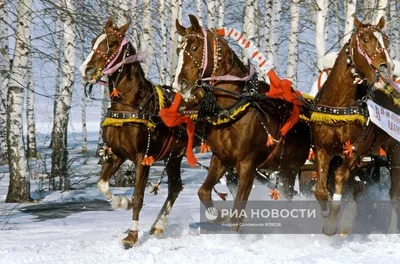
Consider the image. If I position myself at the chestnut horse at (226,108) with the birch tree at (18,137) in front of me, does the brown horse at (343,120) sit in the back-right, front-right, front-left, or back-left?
back-right

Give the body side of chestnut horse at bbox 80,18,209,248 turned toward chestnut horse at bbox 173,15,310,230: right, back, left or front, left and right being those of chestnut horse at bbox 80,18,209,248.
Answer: left

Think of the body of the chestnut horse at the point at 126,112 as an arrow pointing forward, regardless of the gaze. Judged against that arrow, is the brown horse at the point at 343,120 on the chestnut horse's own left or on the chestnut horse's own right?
on the chestnut horse's own left

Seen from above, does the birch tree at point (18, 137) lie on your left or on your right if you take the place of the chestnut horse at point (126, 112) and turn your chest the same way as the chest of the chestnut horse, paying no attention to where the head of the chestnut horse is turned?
on your right

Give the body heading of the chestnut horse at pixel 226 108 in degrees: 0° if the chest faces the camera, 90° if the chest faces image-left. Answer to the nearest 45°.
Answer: approximately 45°

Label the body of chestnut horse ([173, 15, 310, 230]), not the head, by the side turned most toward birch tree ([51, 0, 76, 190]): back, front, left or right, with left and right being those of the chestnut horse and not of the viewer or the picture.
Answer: right

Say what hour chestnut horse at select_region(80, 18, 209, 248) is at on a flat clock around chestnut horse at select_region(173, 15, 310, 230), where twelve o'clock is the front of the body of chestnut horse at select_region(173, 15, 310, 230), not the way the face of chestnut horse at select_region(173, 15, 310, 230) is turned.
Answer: chestnut horse at select_region(80, 18, 209, 248) is roughly at 2 o'clock from chestnut horse at select_region(173, 15, 310, 230).

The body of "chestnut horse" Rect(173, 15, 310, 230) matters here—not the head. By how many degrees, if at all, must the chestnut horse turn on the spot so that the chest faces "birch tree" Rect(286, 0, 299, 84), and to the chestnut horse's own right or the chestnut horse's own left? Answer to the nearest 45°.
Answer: approximately 135° to the chestnut horse's own right

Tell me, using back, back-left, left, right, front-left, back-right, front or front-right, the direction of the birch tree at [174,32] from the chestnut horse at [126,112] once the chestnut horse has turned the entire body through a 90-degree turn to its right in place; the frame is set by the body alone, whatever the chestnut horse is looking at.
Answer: front-right

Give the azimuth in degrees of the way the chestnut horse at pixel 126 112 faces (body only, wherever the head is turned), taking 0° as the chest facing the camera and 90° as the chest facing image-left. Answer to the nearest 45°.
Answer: approximately 45°
